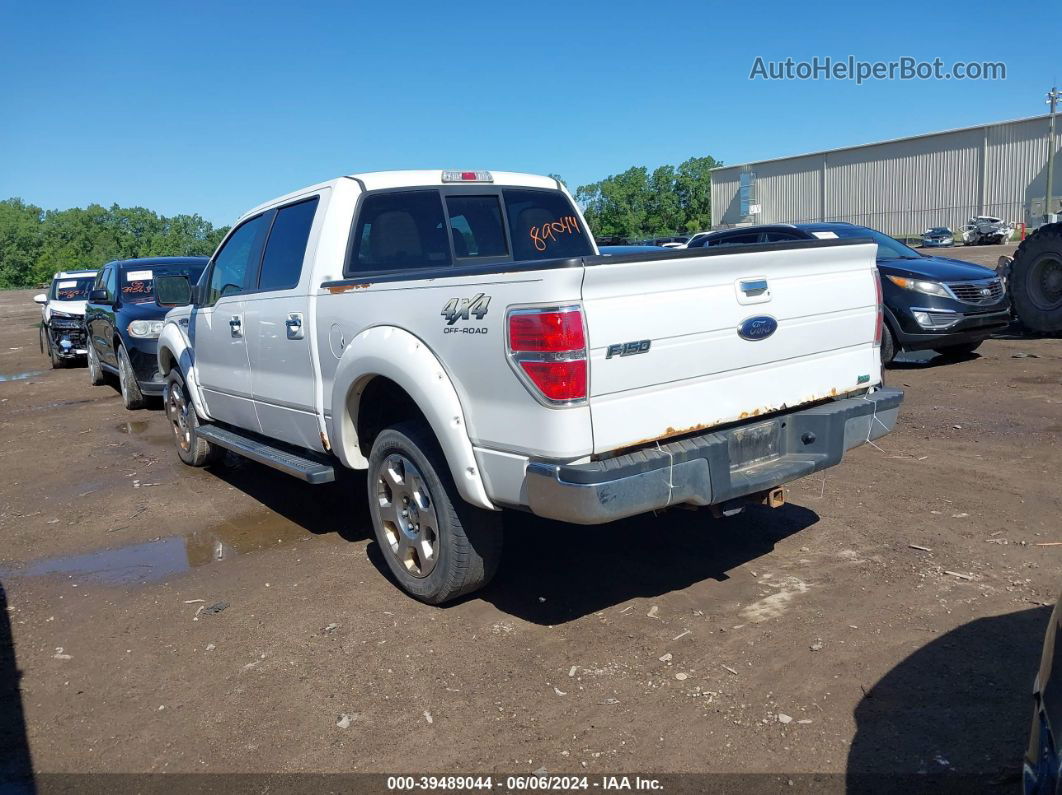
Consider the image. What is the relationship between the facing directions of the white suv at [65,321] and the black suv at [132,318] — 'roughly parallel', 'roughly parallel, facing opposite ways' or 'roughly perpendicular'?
roughly parallel

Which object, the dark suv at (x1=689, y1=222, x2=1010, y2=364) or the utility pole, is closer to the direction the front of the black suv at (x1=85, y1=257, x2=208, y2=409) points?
the dark suv

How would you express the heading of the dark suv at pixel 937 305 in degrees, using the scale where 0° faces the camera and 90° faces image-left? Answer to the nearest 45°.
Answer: approximately 315°

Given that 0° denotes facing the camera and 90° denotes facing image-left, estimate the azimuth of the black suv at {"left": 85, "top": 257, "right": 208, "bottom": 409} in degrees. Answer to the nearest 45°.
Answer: approximately 315°

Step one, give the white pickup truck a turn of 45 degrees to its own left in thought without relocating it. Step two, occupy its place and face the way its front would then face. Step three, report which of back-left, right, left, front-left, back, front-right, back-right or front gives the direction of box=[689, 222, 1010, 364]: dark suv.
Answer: back-right

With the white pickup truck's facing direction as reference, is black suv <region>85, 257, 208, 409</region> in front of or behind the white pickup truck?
in front

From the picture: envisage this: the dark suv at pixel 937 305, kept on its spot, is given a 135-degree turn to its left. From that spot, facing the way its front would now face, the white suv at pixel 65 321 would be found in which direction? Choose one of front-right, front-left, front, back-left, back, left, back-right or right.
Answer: left

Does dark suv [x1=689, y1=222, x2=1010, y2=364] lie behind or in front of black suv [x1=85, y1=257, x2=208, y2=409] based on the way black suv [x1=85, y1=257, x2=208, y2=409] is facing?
in front

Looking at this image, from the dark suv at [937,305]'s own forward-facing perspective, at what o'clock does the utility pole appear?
The utility pole is roughly at 8 o'clock from the dark suv.

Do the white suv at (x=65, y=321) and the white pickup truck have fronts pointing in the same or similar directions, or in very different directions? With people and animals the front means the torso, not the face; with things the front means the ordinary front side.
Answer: very different directions

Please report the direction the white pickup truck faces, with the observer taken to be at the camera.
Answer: facing away from the viewer and to the left of the viewer

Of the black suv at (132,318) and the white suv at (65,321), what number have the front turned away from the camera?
0

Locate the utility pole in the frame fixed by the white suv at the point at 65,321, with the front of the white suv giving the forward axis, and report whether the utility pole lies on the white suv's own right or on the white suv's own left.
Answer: on the white suv's own left
